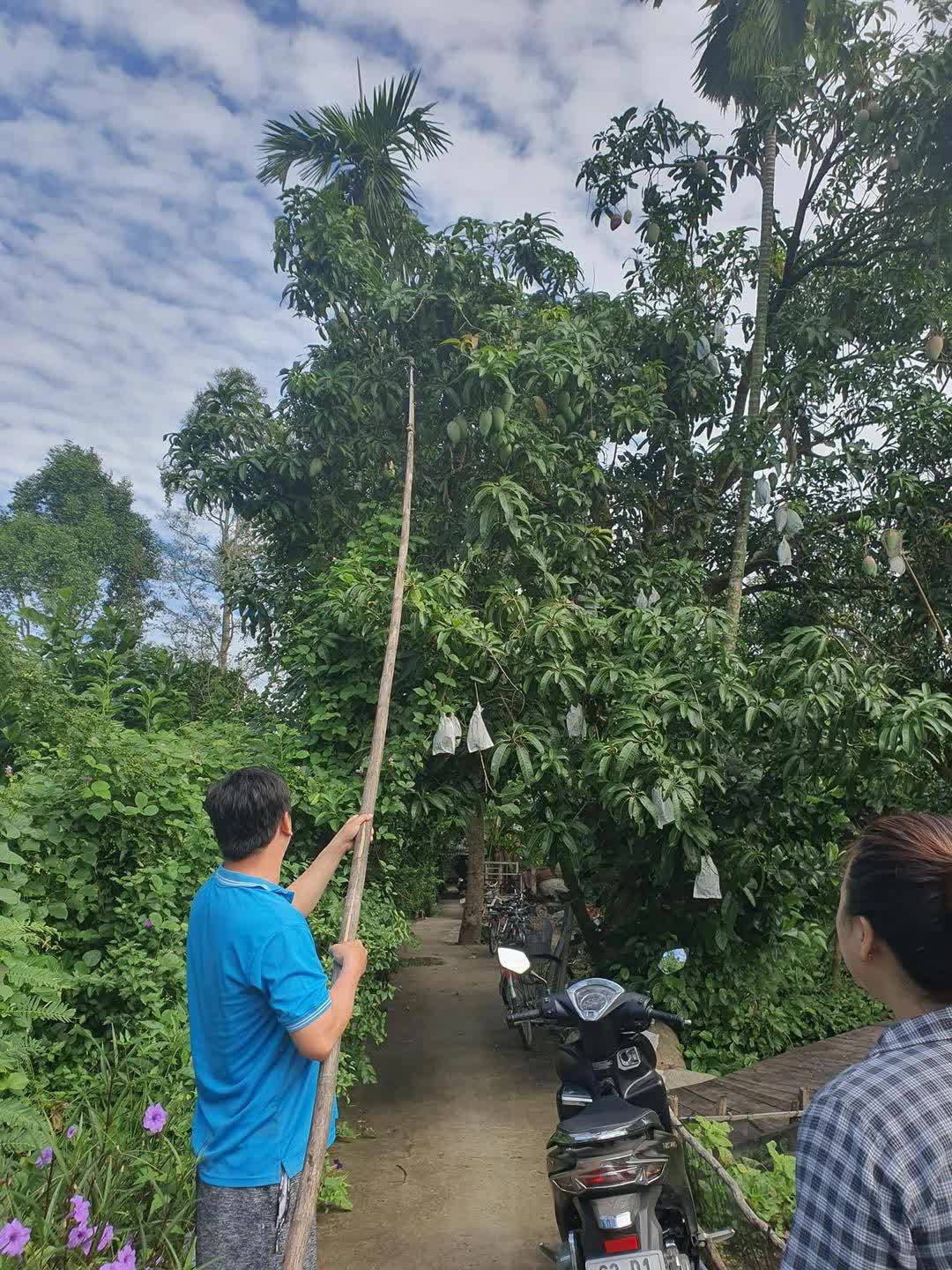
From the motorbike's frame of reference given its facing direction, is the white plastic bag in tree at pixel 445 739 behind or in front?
in front

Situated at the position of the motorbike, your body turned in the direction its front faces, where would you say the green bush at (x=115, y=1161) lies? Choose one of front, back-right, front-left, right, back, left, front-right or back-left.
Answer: left

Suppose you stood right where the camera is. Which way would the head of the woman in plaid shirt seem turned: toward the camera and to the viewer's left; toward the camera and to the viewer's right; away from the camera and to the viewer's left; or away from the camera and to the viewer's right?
away from the camera and to the viewer's left

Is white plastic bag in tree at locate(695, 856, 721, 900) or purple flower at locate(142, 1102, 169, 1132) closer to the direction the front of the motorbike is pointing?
the white plastic bag in tree

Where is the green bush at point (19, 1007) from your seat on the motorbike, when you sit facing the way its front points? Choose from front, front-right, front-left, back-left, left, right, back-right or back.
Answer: left

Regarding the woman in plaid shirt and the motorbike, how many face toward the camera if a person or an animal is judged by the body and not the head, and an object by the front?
0

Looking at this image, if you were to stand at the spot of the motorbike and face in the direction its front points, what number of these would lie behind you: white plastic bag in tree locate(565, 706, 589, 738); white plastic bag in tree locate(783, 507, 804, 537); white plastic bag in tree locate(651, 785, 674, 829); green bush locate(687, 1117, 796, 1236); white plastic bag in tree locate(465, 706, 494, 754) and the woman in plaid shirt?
1

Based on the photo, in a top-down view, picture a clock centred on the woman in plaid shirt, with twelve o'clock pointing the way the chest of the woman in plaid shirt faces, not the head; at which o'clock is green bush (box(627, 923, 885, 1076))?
The green bush is roughly at 1 o'clock from the woman in plaid shirt.

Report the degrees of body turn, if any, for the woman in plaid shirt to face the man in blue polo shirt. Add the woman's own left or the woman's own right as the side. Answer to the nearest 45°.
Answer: approximately 45° to the woman's own left

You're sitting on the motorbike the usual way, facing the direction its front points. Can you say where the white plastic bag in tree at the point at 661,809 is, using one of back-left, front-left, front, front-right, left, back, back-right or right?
front

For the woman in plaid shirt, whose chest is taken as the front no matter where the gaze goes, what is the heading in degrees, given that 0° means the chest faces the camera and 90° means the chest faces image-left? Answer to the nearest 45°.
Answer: approximately 135°

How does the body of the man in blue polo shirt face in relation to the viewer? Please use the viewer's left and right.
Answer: facing away from the viewer and to the right of the viewer

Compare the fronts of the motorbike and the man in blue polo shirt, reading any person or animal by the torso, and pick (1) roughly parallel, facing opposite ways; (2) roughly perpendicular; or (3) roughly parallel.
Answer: roughly parallel

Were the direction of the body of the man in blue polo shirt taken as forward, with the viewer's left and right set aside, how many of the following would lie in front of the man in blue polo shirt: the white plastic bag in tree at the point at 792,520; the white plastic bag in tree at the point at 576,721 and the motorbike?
3

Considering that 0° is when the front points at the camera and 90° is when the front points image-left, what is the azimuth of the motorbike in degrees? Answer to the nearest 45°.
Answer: approximately 180°

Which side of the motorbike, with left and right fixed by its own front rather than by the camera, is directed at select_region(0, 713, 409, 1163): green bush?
left

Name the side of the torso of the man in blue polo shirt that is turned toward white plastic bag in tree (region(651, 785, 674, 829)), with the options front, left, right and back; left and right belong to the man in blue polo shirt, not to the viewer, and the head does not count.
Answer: front

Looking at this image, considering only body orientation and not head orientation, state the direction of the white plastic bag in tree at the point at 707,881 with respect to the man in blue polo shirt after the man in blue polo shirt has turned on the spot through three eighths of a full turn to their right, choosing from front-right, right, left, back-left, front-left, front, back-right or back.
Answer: back-left

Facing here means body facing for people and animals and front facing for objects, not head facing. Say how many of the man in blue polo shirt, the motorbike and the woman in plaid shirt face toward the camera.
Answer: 0
